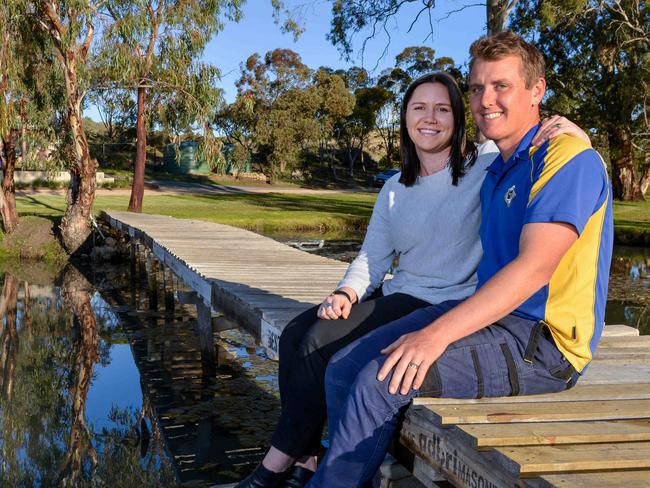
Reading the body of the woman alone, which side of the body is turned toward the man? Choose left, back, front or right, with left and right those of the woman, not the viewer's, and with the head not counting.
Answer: left

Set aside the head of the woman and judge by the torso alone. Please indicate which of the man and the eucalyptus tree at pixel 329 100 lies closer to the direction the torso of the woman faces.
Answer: the man

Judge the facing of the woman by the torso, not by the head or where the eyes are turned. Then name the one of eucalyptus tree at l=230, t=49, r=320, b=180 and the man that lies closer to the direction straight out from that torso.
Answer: the man

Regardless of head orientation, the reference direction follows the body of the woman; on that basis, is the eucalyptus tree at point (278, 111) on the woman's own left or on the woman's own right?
on the woman's own right

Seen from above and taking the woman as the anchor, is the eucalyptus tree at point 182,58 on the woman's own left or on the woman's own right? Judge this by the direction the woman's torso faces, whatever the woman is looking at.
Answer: on the woman's own right

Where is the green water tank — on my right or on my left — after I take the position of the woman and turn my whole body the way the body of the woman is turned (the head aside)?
on my right

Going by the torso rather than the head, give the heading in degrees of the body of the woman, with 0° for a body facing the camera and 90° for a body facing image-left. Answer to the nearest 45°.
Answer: approximately 45°

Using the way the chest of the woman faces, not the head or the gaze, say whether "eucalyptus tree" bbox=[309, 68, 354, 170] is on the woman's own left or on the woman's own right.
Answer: on the woman's own right

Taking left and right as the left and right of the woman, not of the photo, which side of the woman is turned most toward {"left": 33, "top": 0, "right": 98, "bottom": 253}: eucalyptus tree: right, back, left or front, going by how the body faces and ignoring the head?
right

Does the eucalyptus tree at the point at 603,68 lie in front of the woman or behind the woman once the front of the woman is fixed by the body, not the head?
behind
